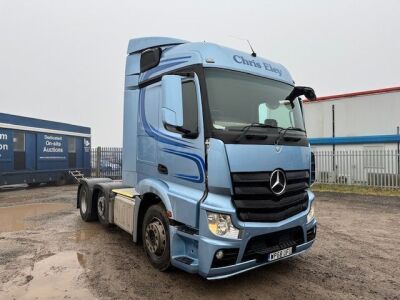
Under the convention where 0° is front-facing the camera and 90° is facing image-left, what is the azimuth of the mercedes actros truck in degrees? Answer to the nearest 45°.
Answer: approximately 315°

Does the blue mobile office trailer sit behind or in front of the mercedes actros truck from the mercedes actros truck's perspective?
behind

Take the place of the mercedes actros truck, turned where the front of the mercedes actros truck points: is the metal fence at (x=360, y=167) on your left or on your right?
on your left

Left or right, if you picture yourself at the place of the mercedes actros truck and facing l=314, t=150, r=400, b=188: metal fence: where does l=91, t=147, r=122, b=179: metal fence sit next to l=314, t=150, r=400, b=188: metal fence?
left

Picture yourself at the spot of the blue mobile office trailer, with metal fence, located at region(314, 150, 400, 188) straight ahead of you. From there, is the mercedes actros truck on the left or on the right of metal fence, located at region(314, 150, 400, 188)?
right

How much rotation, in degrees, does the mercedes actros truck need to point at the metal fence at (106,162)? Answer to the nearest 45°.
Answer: approximately 135° to its left
